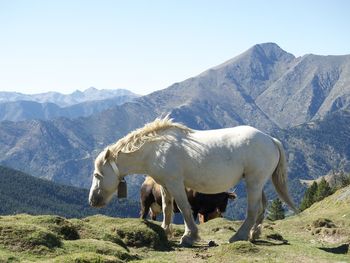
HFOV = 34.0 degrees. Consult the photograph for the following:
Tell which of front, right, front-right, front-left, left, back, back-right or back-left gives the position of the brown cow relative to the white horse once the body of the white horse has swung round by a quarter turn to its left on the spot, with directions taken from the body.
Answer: back

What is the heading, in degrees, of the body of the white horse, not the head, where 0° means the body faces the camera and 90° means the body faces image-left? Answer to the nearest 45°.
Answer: approximately 90°
